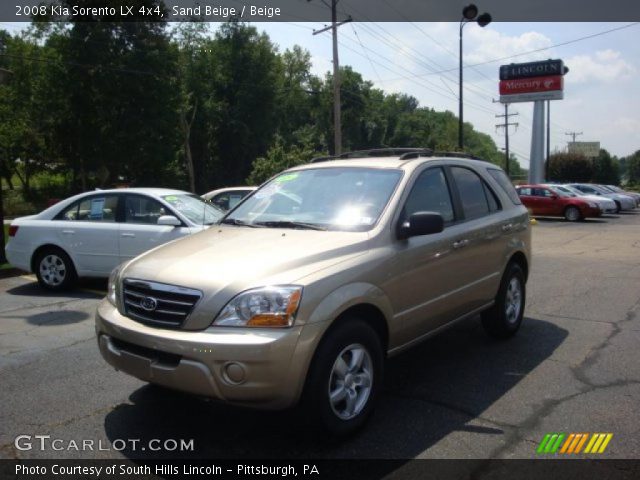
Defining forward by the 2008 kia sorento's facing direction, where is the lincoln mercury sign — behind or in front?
behind

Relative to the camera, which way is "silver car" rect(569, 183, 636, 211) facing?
to the viewer's right

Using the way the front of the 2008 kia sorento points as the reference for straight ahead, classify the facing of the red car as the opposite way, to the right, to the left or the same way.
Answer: to the left

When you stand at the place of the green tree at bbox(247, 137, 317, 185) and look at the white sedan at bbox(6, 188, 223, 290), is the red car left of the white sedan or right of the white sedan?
left

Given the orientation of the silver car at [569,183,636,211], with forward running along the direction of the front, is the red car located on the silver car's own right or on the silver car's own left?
on the silver car's own right

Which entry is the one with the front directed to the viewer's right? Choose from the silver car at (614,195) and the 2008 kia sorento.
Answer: the silver car

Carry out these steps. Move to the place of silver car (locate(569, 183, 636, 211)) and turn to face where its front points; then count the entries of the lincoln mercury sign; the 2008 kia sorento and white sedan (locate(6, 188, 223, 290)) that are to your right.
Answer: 2

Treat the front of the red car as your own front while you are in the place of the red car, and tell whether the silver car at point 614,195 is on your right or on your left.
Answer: on your left

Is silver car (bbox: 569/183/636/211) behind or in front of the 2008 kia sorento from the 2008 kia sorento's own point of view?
behind

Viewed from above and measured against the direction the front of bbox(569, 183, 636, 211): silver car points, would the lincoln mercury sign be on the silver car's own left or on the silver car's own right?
on the silver car's own left

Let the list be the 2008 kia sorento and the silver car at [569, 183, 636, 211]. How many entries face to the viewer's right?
1

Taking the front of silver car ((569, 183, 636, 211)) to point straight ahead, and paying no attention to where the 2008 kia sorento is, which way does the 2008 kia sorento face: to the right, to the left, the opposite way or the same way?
to the right

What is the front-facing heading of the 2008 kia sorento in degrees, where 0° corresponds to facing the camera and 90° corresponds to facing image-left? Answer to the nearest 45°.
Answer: approximately 45°

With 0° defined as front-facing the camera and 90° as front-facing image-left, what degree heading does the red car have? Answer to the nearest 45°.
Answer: approximately 315°

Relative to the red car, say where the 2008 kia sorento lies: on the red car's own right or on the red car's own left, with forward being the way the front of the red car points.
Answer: on the red car's own right
